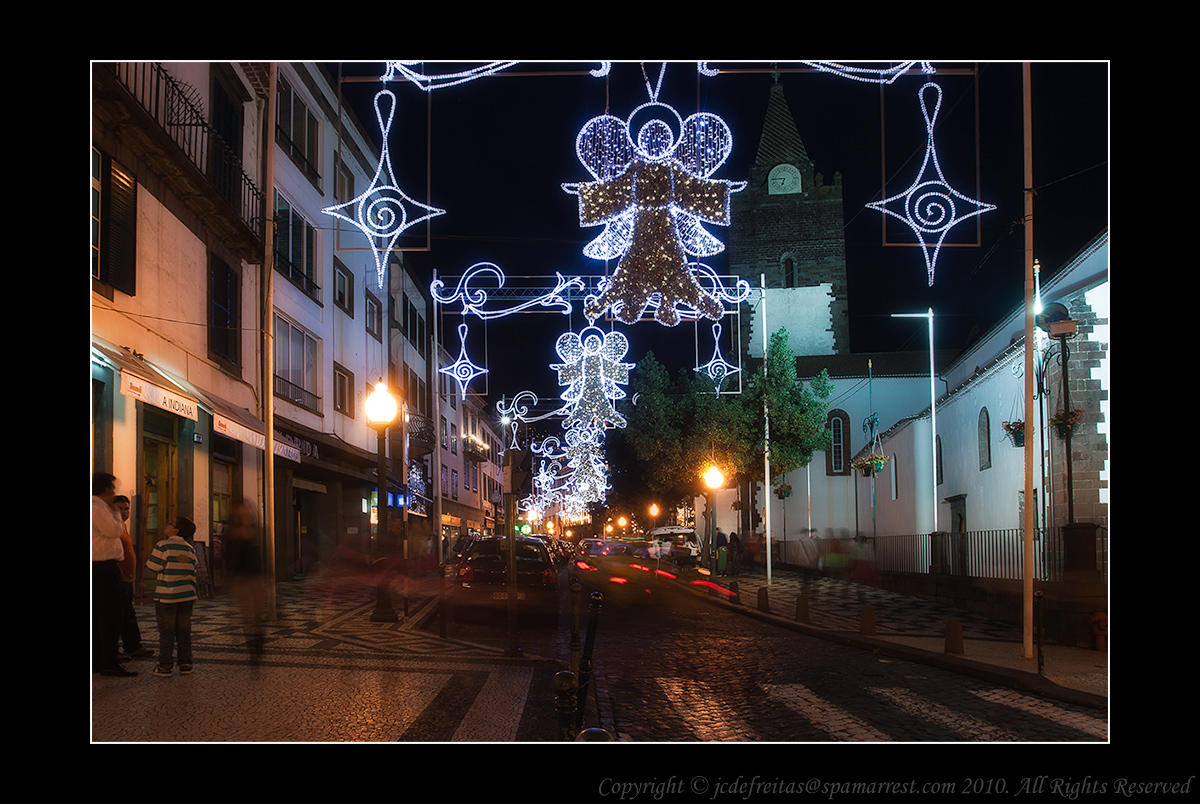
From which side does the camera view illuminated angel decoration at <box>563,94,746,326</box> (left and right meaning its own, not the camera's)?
front

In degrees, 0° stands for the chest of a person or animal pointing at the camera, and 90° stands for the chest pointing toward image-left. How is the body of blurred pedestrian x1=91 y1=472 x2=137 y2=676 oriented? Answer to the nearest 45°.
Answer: approximately 270°

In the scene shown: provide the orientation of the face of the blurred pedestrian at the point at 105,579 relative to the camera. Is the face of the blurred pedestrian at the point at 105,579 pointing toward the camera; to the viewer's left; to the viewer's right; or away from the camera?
to the viewer's right

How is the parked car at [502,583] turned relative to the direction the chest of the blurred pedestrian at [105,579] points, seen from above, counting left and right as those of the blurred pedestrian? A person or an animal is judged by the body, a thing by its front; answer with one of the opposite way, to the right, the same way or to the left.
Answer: to the left

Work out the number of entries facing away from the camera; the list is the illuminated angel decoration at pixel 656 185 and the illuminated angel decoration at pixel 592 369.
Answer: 0

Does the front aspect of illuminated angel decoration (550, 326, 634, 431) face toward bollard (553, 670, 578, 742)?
yes

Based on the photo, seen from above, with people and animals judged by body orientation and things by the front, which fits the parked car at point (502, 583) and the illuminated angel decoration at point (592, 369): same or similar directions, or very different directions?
very different directions

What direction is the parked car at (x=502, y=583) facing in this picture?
away from the camera

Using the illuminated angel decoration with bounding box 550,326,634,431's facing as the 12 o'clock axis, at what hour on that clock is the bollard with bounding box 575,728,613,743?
The bollard is roughly at 12 o'clock from the illuminated angel decoration.

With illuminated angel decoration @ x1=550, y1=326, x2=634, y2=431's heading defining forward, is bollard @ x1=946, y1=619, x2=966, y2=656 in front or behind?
in front

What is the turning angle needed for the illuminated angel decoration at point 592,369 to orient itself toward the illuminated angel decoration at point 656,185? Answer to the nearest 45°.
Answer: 0° — it already faces it

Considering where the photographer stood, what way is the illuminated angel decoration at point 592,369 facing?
facing the viewer

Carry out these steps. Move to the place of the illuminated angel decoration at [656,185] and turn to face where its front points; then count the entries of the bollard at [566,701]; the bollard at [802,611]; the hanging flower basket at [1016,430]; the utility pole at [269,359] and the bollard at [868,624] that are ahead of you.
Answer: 1
